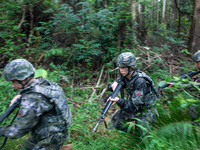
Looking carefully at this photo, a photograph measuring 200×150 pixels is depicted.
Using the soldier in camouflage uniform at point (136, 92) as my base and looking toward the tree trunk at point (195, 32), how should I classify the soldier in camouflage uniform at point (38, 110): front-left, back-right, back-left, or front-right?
back-left

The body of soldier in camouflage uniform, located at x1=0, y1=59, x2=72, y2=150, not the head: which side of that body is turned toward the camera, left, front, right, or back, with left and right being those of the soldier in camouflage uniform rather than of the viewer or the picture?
left
